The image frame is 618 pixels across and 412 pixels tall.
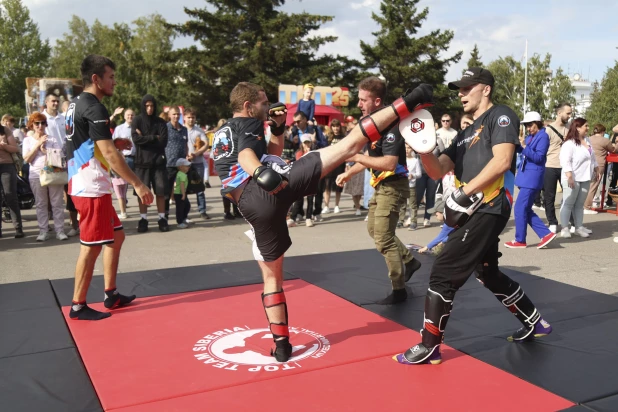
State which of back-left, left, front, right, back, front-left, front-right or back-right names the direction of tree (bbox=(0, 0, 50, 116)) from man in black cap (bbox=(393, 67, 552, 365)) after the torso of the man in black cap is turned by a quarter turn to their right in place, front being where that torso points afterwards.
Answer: front

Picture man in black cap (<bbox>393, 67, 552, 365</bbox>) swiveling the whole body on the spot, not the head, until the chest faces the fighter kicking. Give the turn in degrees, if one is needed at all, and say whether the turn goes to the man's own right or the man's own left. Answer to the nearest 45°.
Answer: approximately 45° to the man's own right

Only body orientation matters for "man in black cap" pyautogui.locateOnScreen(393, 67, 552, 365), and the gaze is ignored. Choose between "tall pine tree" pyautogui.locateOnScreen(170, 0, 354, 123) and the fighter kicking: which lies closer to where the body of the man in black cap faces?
the fighter kicking

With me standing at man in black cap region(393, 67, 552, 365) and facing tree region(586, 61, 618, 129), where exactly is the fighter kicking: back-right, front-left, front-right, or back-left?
back-left

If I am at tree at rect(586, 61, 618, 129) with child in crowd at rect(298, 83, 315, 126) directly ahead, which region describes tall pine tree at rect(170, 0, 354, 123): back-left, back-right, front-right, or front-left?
front-right

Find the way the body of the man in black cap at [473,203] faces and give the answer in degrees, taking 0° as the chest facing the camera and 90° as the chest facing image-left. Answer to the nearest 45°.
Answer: approximately 45°

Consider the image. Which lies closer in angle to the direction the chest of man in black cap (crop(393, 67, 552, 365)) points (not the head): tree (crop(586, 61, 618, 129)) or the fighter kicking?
the fighter kicking

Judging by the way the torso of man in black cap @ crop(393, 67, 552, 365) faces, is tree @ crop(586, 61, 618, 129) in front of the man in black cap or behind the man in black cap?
behind

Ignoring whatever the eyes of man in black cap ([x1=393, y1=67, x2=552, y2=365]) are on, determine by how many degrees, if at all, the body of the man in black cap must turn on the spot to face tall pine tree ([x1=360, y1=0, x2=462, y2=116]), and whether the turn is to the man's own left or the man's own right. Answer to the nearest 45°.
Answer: approximately 135° to the man's own right

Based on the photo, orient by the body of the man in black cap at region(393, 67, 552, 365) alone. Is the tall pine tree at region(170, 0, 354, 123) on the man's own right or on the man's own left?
on the man's own right

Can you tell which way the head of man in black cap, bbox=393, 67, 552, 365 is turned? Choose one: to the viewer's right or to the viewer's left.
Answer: to the viewer's left
